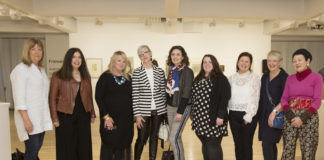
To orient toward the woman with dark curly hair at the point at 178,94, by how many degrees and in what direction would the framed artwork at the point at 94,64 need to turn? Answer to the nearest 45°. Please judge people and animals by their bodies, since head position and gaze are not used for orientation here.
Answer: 0° — it already faces them

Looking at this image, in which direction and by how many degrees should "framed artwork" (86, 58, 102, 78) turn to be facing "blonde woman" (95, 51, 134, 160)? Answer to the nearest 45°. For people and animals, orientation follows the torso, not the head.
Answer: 0° — it already faces them

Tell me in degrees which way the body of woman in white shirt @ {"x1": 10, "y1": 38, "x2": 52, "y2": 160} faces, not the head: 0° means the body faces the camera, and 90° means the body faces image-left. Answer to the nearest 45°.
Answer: approximately 315°

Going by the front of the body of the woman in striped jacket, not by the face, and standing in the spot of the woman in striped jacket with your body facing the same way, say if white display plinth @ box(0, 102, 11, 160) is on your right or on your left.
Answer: on your right

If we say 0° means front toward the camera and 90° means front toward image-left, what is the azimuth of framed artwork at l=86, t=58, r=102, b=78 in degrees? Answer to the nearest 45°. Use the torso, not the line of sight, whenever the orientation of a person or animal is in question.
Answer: approximately 0°
